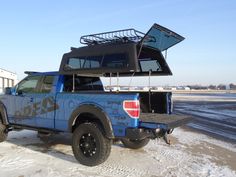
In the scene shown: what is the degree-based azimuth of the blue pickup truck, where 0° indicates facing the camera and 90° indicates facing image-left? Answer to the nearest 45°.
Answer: approximately 135°
